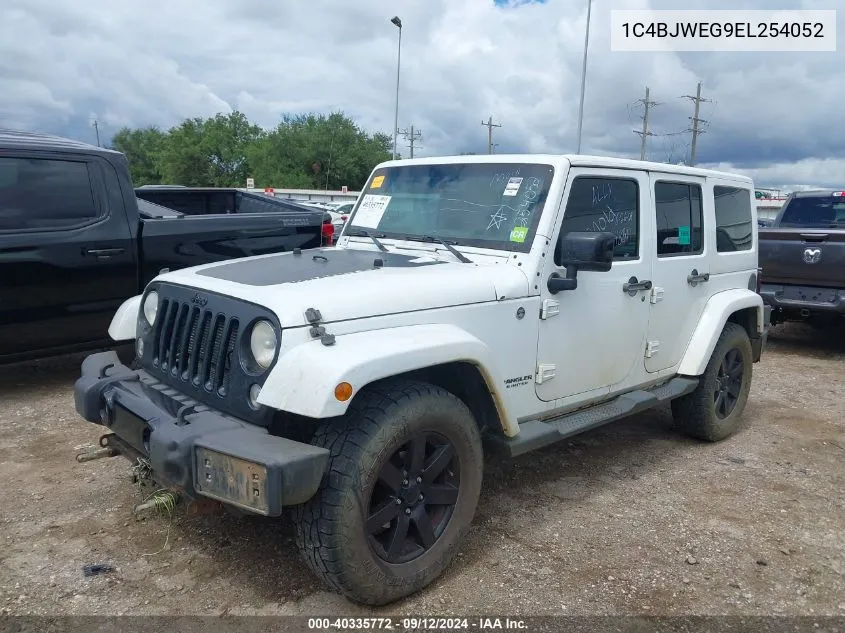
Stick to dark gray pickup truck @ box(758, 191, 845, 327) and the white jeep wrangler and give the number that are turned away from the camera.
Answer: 1

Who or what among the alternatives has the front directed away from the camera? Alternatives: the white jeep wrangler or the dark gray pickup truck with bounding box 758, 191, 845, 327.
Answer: the dark gray pickup truck

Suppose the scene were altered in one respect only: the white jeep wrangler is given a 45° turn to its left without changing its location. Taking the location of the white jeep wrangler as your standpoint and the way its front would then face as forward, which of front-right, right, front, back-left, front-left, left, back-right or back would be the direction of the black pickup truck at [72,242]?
back-right

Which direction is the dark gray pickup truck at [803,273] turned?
away from the camera

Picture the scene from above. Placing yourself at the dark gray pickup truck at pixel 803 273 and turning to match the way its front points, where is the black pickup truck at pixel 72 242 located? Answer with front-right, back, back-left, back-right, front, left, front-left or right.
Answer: back-left

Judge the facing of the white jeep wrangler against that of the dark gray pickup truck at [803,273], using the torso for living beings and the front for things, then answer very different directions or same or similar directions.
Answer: very different directions

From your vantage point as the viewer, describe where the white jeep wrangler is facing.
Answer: facing the viewer and to the left of the viewer

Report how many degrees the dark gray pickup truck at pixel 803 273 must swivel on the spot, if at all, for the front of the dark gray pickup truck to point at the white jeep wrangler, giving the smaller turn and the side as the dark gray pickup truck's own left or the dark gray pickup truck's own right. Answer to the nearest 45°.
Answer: approximately 180°

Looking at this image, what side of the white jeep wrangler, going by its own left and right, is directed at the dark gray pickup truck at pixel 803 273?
back
